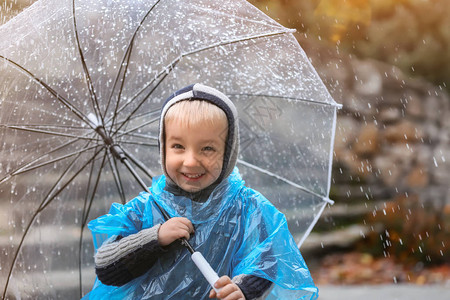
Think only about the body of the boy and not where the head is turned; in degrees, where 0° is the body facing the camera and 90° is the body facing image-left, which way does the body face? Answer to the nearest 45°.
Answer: approximately 0°
